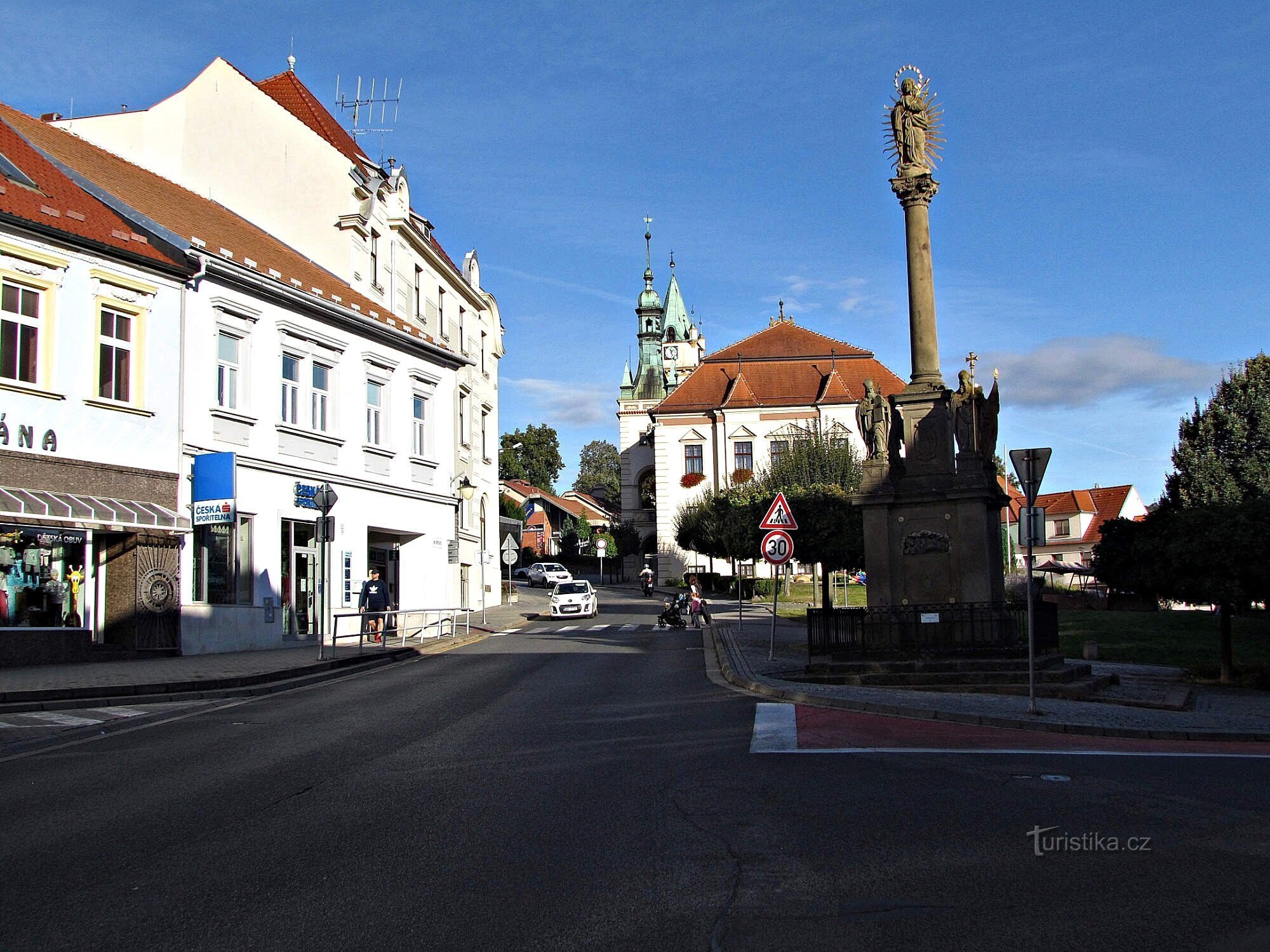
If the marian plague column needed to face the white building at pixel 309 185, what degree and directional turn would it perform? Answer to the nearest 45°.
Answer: approximately 135° to its right

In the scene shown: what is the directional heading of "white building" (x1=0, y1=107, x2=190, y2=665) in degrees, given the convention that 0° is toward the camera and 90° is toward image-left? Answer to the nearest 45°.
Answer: approximately 315°

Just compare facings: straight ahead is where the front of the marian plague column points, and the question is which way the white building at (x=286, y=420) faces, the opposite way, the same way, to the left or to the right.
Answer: to the left

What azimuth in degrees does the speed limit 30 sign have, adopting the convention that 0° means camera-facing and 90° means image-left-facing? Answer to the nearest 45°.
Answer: approximately 0°

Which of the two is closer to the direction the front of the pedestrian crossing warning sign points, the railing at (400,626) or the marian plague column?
the marian plague column

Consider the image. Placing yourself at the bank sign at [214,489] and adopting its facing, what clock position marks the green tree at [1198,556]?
The green tree is roughly at 10 o'clock from the bank sign.

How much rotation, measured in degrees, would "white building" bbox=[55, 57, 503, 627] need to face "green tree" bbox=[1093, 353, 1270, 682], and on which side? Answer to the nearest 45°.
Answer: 0° — it already faces it

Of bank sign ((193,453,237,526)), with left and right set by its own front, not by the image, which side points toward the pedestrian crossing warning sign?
left

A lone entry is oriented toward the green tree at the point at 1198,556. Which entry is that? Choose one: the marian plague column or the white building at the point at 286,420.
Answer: the white building
